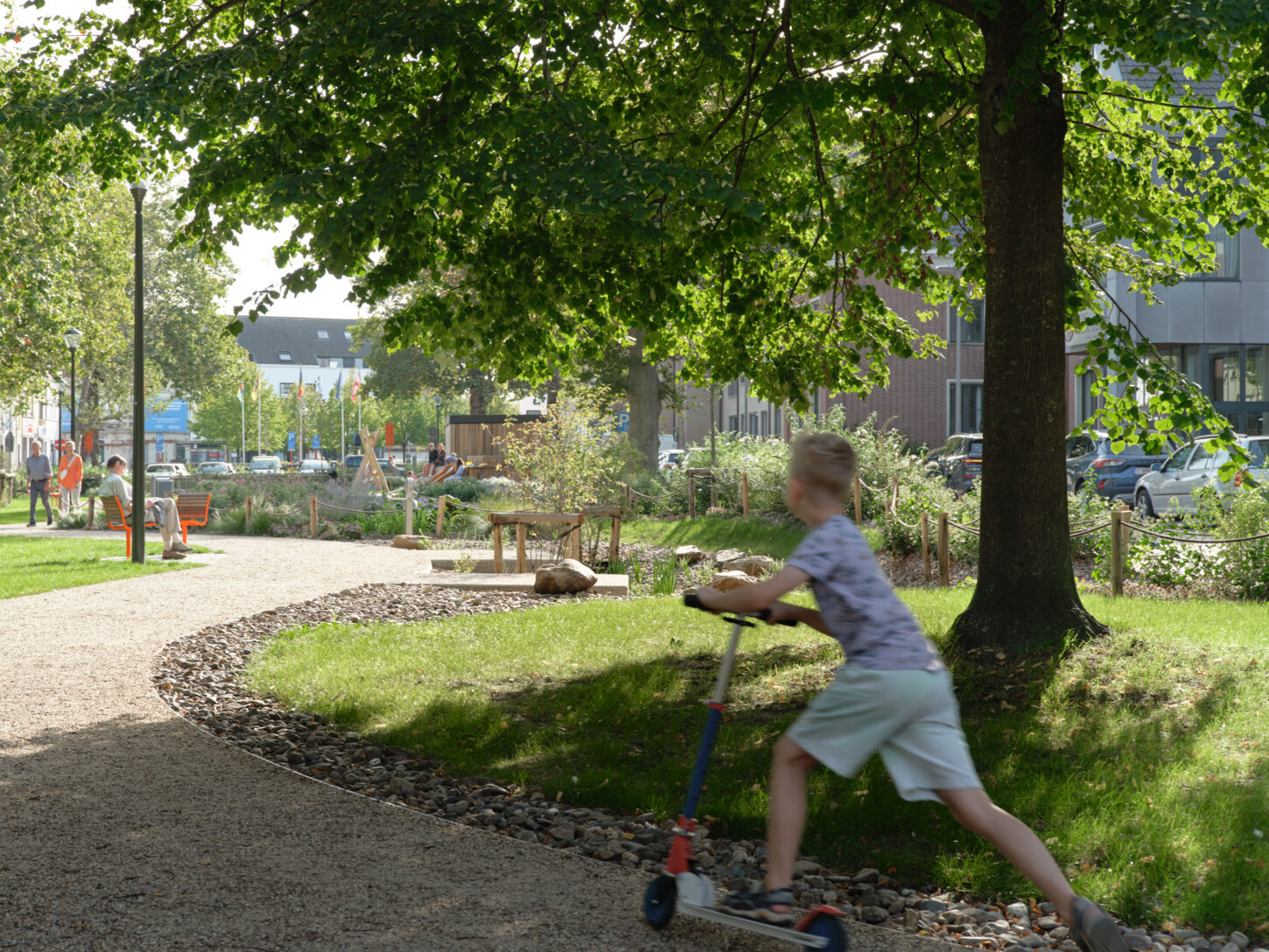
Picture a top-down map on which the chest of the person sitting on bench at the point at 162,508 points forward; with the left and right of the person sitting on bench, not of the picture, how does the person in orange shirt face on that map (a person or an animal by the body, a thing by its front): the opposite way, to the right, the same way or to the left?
to the right

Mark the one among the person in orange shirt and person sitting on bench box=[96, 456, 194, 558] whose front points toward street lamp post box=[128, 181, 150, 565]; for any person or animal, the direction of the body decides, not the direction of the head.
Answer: the person in orange shirt

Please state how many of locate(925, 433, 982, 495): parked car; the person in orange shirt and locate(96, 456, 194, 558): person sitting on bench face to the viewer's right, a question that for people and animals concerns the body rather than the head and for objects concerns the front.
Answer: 1

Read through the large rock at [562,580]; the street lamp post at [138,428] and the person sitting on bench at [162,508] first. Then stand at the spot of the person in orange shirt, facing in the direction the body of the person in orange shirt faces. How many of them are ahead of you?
3

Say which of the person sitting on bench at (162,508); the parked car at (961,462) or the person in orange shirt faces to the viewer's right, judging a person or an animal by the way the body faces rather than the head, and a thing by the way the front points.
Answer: the person sitting on bench

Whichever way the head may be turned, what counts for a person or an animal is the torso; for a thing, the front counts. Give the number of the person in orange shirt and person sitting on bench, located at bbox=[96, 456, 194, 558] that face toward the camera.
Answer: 1

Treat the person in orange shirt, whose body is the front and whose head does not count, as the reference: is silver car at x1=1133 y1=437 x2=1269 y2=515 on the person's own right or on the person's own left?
on the person's own left

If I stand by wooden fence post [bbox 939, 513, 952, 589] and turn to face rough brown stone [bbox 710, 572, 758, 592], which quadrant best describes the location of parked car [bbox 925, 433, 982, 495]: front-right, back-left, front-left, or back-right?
back-right

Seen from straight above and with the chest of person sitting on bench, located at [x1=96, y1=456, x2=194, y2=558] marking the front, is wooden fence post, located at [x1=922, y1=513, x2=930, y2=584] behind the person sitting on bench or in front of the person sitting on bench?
in front

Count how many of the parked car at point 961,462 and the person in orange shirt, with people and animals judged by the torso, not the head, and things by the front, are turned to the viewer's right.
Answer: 0

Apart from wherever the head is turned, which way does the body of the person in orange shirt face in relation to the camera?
toward the camera

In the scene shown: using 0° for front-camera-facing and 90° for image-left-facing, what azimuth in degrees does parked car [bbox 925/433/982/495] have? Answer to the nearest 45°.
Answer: approximately 135°

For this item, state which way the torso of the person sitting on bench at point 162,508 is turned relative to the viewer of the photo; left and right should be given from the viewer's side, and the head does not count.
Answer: facing to the right of the viewer
